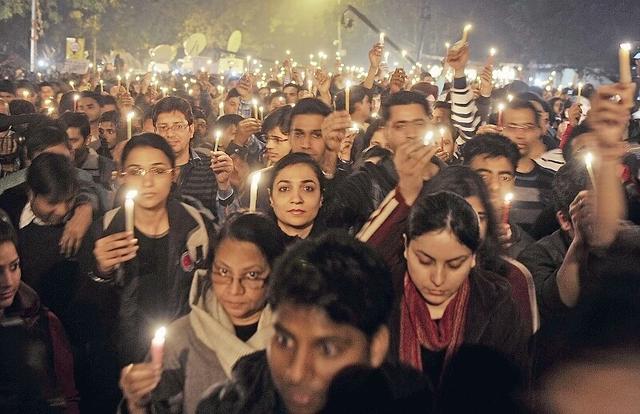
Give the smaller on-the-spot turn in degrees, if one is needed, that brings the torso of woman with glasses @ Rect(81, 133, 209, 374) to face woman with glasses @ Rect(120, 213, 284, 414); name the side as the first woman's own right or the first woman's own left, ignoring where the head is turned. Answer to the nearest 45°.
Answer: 0° — they already face them

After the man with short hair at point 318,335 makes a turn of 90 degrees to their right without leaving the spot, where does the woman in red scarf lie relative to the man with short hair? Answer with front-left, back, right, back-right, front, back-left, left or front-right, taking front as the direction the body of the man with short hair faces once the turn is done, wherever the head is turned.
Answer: right

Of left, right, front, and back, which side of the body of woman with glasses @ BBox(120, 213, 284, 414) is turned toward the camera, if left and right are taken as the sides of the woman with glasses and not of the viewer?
front

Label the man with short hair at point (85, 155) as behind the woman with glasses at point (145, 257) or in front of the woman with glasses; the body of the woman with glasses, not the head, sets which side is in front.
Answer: behind

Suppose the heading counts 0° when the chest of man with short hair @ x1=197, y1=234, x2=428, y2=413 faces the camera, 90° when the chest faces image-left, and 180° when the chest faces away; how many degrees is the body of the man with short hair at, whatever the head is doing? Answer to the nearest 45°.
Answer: approximately 45°

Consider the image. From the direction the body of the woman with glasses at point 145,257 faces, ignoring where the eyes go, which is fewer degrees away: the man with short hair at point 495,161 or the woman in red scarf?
the woman in red scarf

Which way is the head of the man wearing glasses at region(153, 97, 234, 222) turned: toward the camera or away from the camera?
toward the camera

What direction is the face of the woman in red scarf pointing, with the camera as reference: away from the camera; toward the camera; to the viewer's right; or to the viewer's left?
toward the camera

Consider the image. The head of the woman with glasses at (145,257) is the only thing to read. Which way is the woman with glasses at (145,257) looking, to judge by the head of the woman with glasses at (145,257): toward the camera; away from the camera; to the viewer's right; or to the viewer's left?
toward the camera

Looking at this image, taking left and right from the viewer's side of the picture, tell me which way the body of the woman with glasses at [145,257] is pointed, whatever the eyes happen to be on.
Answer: facing the viewer

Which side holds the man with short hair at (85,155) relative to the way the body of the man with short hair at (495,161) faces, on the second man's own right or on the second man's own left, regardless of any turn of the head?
on the second man's own right

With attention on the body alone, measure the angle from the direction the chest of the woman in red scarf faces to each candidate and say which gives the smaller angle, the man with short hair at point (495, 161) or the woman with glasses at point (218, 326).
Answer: the woman with glasses

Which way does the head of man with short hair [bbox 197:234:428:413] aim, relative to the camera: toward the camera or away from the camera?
toward the camera

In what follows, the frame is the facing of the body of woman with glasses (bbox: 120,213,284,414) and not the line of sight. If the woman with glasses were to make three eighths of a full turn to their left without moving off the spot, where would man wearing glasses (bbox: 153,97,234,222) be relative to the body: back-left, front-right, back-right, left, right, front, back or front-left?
front-left

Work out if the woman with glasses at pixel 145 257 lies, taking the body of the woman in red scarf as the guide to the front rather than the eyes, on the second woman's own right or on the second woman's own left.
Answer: on the second woman's own right

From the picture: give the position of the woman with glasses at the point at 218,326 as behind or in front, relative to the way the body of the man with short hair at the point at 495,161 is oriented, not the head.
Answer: in front

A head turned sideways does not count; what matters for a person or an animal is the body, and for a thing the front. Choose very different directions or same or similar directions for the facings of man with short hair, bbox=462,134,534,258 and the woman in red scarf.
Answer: same or similar directions

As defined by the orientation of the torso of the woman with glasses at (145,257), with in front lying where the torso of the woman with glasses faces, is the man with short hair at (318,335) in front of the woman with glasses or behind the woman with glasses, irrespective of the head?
in front
